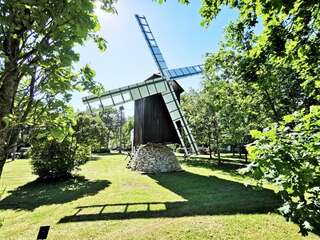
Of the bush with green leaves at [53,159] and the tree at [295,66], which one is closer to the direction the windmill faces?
the tree

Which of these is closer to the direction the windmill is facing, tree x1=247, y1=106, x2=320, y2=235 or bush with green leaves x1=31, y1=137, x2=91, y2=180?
the tree

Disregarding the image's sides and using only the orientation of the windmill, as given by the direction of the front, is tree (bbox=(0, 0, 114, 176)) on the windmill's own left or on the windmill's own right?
on the windmill's own right

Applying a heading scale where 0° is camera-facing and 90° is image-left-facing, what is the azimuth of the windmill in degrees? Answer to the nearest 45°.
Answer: approximately 315°

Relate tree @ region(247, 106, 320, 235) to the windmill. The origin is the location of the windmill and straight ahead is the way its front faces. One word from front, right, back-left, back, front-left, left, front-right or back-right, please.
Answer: front-right
